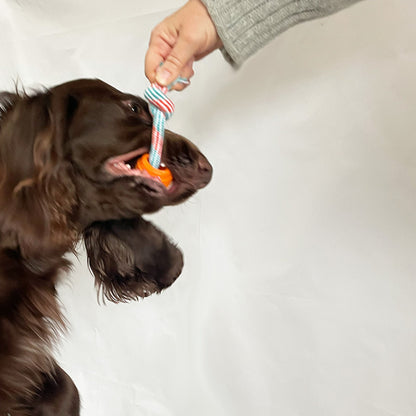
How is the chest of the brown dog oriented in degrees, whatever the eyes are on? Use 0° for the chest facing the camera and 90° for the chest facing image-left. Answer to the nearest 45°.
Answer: approximately 270°
